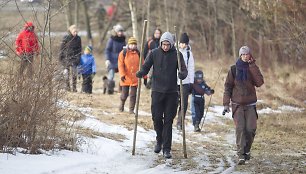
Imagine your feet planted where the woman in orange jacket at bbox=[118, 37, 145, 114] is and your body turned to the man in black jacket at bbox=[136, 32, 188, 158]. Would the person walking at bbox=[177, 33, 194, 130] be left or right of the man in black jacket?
left

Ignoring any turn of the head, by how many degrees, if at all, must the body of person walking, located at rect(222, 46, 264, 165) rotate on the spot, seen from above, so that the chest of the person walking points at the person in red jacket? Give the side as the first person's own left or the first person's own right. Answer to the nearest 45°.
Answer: approximately 90° to the first person's own right

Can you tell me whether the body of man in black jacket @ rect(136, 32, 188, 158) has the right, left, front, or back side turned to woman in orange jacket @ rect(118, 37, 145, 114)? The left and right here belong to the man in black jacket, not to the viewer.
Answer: back

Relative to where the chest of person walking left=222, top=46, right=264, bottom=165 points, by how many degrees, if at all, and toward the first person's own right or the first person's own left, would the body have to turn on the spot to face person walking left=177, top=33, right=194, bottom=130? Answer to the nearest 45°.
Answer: approximately 135° to the first person's own right

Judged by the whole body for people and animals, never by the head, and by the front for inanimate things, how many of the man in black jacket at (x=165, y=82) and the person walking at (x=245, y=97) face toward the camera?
2

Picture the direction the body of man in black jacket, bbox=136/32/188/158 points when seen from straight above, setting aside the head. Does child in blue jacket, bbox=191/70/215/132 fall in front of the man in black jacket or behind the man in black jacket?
behind

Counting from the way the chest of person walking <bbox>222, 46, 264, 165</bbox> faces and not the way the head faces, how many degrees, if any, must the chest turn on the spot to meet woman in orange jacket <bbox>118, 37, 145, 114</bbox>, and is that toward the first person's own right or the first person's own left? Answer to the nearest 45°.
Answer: approximately 135° to the first person's own right

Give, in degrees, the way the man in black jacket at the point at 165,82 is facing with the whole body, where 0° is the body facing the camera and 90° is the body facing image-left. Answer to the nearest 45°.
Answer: approximately 0°

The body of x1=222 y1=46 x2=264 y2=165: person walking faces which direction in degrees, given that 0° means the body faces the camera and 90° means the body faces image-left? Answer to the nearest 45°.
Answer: approximately 0°
